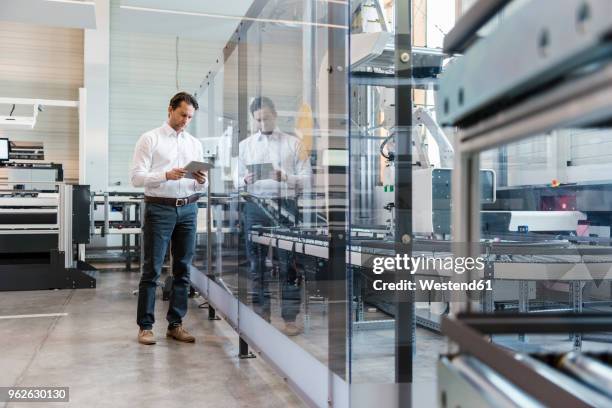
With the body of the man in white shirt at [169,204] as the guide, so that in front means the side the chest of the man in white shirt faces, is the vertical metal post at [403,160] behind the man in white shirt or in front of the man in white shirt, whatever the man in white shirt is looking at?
in front

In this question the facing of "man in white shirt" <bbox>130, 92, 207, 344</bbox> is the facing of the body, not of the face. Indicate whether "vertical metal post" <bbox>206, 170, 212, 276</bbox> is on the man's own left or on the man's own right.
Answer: on the man's own left

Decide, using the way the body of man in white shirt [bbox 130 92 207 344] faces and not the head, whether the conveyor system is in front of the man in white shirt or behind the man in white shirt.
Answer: in front

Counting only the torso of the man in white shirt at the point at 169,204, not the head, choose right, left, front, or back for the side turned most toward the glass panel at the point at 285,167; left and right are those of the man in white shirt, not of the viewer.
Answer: front

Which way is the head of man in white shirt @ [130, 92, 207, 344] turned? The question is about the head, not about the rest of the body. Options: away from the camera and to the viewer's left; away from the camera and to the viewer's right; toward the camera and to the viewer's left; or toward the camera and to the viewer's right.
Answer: toward the camera and to the viewer's right

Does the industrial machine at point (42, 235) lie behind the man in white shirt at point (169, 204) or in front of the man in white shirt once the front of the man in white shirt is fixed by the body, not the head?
behind
